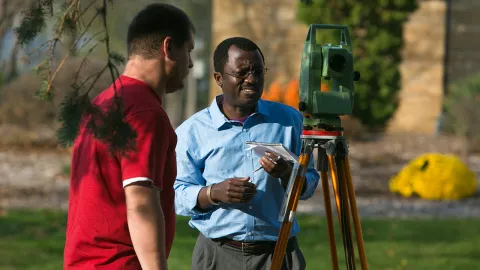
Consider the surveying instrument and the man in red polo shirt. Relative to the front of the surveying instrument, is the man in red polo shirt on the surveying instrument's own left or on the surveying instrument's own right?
on the surveying instrument's own right

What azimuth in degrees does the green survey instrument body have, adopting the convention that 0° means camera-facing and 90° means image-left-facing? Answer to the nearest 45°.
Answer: approximately 315°

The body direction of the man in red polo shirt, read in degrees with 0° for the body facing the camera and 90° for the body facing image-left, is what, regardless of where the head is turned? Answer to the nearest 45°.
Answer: approximately 225°

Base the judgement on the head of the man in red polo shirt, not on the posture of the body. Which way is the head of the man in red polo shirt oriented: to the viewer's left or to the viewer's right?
to the viewer's right

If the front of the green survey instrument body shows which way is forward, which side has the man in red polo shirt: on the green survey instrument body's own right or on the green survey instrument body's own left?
on the green survey instrument body's own right

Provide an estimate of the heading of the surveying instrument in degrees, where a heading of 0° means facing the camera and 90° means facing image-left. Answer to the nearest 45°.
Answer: approximately 315°
